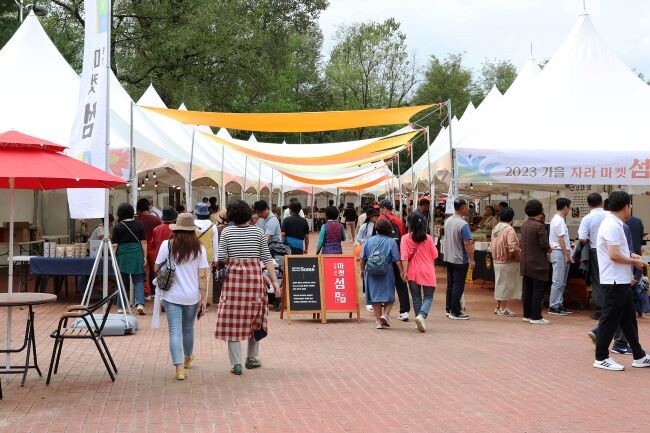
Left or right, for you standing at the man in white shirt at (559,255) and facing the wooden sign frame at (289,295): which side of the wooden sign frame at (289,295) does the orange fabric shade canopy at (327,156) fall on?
right

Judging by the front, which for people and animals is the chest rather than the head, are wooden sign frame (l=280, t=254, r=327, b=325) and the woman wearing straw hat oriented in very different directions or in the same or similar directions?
very different directions

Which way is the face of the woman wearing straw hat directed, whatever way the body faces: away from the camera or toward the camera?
away from the camera

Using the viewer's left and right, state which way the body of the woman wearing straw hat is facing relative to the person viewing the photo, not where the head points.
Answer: facing away from the viewer

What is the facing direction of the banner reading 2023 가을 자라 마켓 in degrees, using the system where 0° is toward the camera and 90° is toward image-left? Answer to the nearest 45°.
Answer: approximately 0°
